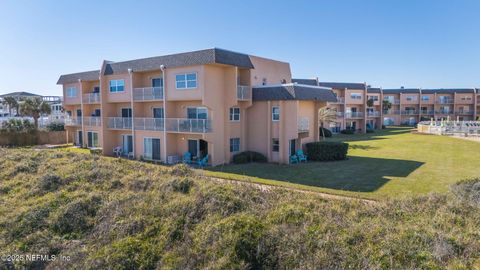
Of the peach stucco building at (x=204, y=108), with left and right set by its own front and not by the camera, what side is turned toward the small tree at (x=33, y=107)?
right

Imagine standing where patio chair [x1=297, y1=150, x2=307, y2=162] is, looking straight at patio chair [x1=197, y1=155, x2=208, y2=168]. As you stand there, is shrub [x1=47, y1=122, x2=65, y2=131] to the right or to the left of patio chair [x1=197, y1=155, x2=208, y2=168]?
right

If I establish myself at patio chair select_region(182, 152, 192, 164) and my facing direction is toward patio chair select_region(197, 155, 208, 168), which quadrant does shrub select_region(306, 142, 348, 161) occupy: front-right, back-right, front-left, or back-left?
front-left

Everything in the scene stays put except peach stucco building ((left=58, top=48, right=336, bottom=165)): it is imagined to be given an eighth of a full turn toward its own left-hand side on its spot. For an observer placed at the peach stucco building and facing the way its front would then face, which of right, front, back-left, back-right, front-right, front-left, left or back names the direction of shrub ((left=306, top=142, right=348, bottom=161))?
left

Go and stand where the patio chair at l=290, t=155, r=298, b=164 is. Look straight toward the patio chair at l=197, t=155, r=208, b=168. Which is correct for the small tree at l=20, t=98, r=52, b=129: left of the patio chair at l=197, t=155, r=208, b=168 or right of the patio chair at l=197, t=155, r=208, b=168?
right

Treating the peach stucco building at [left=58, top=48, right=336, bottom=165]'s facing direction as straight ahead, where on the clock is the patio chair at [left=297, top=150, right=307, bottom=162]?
The patio chair is roughly at 8 o'clock from the peach stucco building.

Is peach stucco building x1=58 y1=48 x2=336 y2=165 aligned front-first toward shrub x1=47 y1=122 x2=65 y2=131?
no

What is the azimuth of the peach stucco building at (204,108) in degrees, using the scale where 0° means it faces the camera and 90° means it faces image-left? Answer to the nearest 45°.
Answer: approximately 45°
